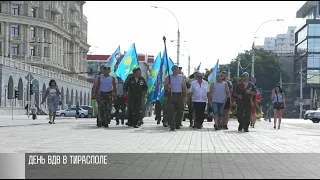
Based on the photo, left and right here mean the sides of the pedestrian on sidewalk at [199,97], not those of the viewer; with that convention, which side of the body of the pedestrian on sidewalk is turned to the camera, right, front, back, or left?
front

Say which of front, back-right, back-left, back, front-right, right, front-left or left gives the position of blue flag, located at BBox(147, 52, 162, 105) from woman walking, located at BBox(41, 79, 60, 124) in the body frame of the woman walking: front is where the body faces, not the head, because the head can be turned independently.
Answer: back-left

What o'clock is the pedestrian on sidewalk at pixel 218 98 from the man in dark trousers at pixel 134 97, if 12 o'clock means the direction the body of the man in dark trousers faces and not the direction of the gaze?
The pedestrian on sidewalk is roughly at 9 o'clock from the man in dark trousers.

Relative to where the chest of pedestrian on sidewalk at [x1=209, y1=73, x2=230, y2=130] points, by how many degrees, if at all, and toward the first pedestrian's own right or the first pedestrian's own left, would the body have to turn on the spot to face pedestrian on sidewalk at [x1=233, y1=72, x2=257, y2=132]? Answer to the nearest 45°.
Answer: approximately 90° to the first pedestrian's own left

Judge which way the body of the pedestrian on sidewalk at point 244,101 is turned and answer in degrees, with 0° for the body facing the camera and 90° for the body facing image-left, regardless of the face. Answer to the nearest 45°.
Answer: approximately 0°

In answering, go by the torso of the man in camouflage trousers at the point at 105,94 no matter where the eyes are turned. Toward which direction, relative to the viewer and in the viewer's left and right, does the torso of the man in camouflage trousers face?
facing the viewer

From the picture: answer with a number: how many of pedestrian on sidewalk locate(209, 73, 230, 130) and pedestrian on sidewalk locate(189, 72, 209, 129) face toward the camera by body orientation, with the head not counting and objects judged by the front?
2

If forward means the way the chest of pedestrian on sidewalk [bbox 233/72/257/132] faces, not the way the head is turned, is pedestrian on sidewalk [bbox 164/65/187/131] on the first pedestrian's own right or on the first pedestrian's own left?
on the first pedestrian's own right

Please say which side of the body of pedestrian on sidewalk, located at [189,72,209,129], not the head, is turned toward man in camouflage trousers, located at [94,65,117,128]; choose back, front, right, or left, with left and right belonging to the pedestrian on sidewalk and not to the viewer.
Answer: right

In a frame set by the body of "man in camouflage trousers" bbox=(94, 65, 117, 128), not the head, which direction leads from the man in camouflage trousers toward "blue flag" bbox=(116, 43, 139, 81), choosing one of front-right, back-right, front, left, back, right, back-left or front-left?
back

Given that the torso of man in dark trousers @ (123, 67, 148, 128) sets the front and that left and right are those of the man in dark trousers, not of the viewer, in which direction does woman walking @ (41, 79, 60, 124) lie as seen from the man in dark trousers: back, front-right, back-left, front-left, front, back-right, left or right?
back-right

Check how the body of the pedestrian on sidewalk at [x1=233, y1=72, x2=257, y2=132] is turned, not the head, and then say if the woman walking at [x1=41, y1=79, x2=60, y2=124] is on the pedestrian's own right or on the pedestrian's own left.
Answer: on the pedestrian's own right

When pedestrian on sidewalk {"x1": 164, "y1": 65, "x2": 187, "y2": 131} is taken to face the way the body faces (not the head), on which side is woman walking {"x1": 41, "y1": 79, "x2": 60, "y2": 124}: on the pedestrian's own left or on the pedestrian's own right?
on the pedestrian's own right

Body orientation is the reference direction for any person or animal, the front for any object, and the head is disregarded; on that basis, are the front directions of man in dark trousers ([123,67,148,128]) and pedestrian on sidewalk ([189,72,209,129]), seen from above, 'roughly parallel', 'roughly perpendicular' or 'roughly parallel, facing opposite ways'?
roughly parallel

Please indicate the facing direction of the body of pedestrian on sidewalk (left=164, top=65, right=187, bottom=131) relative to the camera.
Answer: toward the camera
